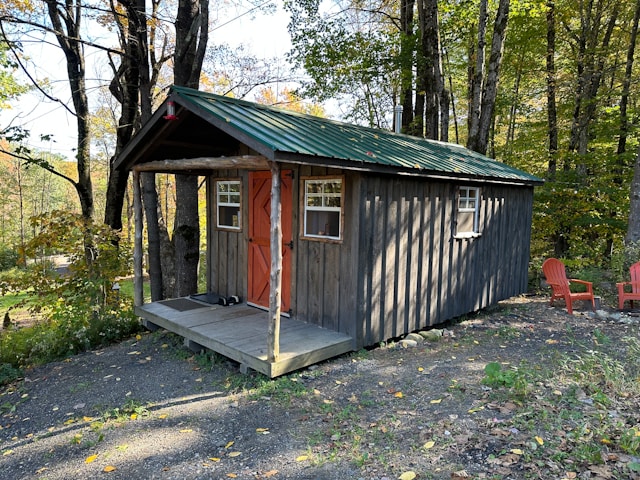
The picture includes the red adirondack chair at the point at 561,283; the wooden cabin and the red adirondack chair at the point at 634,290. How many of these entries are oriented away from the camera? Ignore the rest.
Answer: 0

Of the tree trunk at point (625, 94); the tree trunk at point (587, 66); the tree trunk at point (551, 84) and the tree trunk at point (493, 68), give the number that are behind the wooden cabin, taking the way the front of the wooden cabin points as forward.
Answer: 4

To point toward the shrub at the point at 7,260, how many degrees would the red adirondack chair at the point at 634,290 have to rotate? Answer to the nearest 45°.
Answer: approximately 45° to its right

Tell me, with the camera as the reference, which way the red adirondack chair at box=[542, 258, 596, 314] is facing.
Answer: facing the viewer and to the right of the viewer

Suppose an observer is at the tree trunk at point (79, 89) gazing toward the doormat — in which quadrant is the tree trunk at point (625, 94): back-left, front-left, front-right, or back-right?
front-left

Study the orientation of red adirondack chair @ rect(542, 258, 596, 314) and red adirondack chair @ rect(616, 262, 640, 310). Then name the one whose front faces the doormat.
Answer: red adirondack chair @ rect(616, 262, 640, 310)

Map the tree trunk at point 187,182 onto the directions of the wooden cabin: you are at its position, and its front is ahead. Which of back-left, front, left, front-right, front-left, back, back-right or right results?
right

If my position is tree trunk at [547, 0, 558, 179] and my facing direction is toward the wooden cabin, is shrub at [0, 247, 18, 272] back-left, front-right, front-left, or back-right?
front-right

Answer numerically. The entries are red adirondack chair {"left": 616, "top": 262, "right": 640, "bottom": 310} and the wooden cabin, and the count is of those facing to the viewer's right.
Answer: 0

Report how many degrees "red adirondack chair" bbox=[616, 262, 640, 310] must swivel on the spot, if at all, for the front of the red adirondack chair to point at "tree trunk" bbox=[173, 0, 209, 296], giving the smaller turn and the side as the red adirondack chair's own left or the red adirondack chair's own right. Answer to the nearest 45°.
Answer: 0° — it already faces it

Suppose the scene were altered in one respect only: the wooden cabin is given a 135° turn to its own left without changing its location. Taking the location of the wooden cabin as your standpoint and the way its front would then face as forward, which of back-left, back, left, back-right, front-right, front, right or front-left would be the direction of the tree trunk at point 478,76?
front-left

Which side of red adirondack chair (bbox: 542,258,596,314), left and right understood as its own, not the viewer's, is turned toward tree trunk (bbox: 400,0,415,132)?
back

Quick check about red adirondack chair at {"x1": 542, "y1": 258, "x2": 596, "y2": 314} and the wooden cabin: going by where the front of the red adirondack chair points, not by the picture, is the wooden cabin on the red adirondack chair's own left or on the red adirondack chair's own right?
on the red adirondack chair's own right

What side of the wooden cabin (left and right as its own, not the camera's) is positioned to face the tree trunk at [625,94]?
back

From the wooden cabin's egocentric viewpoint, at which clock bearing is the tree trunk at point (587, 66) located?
The tree trunk is roughly at 6 o'clock from the wooden cabin.

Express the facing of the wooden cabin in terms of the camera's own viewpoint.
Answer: facing the viewer and to the left of the viewer
